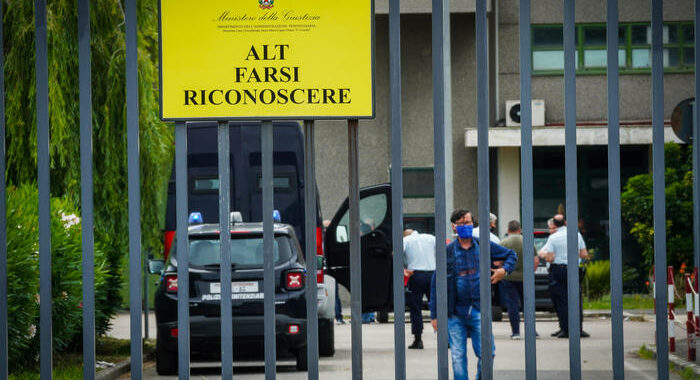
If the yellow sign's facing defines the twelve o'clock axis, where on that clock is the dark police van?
The dark police van is roughly at 6 o'clock from the yellow sign.

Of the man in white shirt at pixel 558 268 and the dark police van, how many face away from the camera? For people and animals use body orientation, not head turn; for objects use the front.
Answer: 2

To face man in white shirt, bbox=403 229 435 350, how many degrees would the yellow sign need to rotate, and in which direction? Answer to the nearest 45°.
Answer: approximately 180°

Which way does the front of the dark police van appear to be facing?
away from the camera

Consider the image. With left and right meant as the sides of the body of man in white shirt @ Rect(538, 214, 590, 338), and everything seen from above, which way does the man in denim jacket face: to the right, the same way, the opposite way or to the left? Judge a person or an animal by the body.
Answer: the opposite way

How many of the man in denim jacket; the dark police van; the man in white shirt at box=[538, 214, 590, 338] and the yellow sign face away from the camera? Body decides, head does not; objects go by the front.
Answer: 2

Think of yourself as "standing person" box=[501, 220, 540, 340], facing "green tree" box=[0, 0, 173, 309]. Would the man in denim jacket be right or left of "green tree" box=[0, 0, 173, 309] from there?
left

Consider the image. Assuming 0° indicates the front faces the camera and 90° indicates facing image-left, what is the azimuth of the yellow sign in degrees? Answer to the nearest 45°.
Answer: approximately 0°

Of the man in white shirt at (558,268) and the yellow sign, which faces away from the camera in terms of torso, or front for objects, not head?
the man in white shirt

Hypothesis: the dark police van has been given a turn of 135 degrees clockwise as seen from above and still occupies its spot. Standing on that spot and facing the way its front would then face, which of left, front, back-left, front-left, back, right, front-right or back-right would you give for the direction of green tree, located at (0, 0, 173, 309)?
right

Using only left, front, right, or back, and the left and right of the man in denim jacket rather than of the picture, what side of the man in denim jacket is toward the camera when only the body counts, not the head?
front

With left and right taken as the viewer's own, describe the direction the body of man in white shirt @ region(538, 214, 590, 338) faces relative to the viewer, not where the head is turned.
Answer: facing away from the viewer
